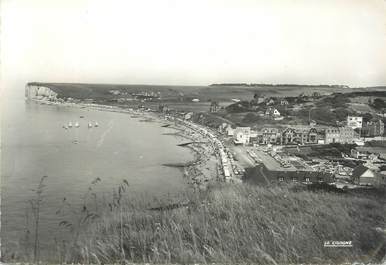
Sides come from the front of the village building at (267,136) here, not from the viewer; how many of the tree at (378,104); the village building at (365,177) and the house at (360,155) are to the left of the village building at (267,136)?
3

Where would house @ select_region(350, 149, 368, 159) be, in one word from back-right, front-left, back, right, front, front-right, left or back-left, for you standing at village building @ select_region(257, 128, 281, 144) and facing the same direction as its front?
left

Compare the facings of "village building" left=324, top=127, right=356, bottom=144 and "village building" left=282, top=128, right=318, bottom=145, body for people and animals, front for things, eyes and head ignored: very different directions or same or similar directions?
same or similar directions

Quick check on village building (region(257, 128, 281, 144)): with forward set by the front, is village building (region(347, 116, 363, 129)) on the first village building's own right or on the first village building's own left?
on the first village building's own left

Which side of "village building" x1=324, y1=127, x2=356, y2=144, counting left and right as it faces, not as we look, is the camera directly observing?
front

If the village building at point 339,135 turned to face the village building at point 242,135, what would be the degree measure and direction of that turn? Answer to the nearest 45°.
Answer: approximately 90° to its right

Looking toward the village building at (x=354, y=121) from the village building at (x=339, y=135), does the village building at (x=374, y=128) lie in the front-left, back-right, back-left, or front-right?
front-right

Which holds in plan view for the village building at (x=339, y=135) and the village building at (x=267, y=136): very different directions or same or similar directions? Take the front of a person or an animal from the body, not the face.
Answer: same or similar directions
